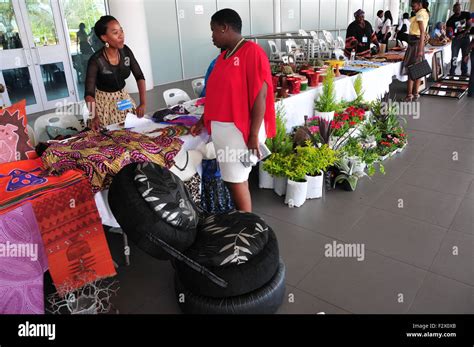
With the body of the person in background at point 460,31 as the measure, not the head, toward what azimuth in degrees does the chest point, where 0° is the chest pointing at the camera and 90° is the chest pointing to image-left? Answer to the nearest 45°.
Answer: approximately 0°

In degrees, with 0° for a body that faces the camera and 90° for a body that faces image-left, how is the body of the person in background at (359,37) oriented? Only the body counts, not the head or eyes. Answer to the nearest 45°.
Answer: approximately 0°

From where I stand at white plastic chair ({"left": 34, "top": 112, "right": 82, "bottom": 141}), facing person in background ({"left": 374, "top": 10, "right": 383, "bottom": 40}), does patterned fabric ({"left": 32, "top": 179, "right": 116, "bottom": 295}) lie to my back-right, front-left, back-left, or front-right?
back-right
